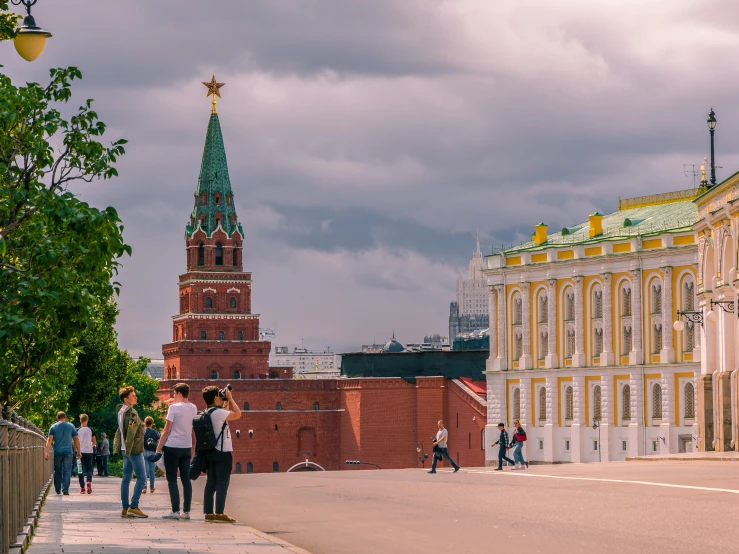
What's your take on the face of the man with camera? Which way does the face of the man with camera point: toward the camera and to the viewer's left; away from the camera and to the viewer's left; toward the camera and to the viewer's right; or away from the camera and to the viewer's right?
away from the camera and to the viewer's right

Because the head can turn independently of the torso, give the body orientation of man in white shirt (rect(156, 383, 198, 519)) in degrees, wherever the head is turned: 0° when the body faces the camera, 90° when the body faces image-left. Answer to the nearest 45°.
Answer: approximately 135°

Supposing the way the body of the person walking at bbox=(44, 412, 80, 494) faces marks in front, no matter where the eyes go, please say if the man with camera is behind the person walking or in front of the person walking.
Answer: behind

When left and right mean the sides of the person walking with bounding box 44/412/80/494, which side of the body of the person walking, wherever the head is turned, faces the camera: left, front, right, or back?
back

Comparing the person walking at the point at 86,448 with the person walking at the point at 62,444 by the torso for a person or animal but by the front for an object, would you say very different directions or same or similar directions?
same or similar directions
